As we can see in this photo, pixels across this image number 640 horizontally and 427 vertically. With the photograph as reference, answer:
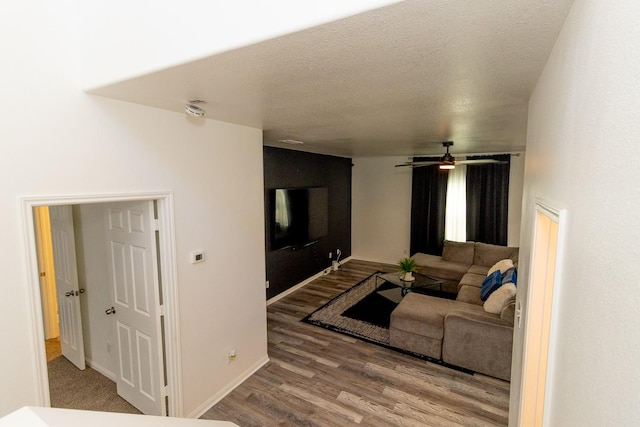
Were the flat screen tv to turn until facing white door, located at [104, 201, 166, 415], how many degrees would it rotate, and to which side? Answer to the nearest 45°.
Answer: approximately 90° to its right

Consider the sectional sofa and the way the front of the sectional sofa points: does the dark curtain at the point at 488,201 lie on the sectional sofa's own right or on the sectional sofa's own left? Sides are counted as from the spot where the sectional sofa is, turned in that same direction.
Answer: on the sectional sofa's own right

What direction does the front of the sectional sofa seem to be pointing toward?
to the viewer's left

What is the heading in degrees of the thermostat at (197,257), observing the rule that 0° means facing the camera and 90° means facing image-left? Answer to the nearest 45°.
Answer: approximately 315°

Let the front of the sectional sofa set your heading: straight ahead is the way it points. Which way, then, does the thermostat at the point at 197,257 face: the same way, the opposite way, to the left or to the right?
the opposite way

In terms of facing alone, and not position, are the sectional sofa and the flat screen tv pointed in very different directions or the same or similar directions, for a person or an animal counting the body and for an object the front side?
very different directions

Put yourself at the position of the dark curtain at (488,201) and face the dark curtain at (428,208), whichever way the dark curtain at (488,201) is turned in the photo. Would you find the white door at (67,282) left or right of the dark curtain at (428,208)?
left

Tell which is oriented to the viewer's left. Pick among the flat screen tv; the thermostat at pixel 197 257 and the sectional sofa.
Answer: the sectional sofa
